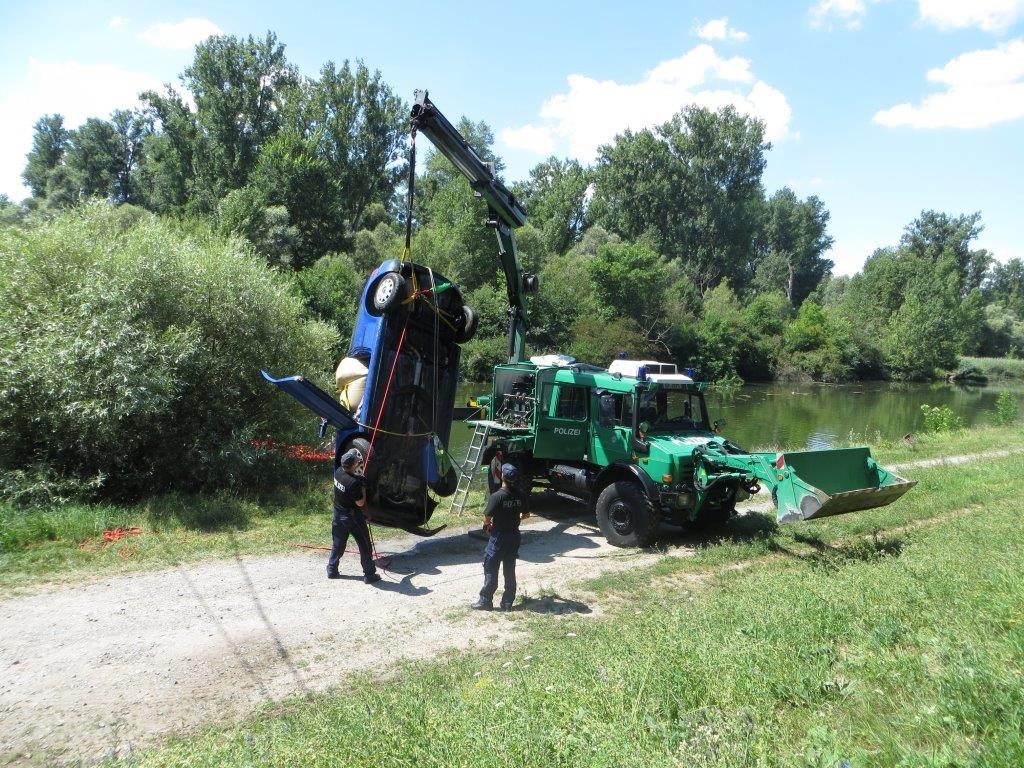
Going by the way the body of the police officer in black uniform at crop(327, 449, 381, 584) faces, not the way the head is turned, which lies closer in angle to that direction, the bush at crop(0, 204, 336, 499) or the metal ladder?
the metal ladder

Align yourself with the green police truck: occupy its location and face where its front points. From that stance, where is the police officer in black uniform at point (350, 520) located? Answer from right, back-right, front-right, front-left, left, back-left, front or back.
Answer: right

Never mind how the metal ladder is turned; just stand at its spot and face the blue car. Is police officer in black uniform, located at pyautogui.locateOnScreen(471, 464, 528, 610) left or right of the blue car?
left

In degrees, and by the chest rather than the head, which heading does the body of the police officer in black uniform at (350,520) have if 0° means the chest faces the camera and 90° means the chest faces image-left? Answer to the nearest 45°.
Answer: approximately 225°

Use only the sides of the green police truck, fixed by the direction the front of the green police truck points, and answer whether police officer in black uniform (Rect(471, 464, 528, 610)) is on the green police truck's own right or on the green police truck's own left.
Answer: on the green police truck's own right

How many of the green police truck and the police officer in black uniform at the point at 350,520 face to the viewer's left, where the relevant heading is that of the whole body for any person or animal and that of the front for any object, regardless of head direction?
0

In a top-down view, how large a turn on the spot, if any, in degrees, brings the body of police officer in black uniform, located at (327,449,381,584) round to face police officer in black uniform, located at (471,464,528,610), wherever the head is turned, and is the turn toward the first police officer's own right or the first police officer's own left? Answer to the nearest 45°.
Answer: approximately 90° to the first police officer's own right

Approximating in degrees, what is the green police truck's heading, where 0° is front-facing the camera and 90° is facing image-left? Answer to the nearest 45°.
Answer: approximately 315°

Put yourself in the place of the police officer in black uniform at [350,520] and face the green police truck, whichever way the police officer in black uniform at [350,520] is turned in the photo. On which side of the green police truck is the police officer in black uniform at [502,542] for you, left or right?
right

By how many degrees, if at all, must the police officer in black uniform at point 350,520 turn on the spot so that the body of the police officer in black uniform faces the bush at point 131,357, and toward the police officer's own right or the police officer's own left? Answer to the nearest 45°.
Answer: approximately 90° to the police officer's own left

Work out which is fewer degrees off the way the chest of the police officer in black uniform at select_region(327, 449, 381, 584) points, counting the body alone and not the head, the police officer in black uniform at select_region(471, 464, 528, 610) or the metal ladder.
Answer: the metal ladder
